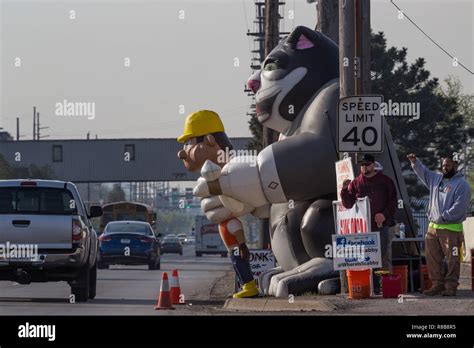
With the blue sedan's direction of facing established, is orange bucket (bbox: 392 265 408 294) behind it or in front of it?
behind

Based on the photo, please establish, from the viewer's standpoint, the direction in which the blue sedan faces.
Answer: facing away from the viewer

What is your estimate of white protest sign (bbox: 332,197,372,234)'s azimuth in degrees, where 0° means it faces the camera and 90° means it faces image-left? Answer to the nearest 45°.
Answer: approximately 0°

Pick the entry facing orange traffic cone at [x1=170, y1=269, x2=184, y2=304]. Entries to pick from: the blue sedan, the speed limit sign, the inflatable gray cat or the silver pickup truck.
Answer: the inflatable gray cat

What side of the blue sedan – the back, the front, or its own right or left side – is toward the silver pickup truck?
back

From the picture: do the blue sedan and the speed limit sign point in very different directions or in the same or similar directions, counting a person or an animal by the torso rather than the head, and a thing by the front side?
very different directions

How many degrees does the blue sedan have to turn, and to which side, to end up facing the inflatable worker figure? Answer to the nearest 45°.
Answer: approximately 180°

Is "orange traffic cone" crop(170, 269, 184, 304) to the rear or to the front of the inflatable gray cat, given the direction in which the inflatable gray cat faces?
to the front

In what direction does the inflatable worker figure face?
to the viewer's left
